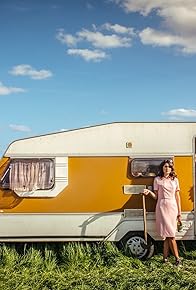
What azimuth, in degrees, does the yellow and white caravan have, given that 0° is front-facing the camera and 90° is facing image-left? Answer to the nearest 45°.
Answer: approximately 90°

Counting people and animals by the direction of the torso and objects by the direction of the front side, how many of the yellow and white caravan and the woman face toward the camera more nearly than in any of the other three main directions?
1

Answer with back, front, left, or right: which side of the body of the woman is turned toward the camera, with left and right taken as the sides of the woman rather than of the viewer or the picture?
front

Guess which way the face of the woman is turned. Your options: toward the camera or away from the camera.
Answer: toward the camera

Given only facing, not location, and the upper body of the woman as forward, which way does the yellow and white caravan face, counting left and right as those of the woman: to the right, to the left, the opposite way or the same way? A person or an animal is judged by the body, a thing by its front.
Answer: to the right

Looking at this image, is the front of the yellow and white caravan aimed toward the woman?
no

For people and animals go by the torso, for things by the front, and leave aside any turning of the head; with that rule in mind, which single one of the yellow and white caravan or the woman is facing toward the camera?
the woman
